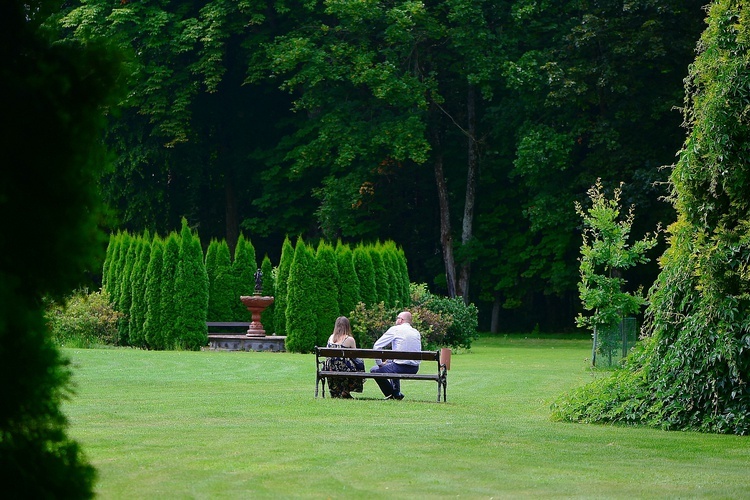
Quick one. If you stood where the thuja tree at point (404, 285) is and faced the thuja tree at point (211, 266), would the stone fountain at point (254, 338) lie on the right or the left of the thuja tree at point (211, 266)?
left

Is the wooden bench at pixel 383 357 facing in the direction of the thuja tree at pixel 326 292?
yes

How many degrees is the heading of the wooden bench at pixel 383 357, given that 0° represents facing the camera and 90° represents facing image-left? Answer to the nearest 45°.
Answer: approximately 180°

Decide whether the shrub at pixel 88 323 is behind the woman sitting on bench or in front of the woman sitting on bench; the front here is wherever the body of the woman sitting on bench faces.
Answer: in front

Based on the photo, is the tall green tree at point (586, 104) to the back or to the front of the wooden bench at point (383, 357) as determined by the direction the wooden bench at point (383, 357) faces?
to the front

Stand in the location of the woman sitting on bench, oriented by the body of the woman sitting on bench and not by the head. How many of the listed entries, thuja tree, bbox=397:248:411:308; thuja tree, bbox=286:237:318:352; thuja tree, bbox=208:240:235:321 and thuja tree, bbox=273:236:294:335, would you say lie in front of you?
4

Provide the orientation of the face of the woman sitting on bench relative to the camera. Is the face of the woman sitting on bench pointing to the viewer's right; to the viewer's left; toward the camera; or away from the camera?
away from the camera

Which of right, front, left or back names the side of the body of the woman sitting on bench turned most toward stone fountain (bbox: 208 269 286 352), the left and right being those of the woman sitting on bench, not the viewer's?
front

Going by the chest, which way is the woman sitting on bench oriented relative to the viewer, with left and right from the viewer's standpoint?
facing away from the viewer

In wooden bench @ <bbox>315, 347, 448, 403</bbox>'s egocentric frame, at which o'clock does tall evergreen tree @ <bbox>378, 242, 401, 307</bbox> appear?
The tall evergreen tree is roughly at 12 o'clock from the wooden bench.

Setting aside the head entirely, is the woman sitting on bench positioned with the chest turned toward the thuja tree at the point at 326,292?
yes

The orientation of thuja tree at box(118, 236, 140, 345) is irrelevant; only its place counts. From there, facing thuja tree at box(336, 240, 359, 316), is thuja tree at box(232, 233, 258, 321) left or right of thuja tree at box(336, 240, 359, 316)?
left

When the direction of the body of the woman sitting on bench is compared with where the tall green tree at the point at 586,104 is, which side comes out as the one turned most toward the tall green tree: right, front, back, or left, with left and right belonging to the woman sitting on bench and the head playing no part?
front
